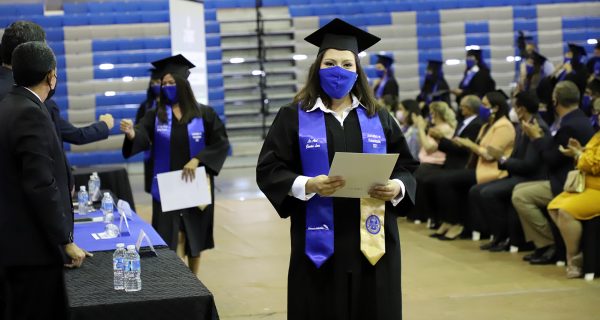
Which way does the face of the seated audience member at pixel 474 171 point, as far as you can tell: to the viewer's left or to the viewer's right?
to the viewer's left

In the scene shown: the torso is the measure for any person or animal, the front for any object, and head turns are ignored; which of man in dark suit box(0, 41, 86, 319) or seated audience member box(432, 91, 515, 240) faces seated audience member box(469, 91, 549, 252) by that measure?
the man in dark suit

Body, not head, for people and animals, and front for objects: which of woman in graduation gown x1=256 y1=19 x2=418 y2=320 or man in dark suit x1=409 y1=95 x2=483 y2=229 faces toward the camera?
the woman in graduation gown

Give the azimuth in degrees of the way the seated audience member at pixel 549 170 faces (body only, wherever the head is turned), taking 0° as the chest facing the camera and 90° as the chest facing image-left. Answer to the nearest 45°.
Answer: approximately 90°

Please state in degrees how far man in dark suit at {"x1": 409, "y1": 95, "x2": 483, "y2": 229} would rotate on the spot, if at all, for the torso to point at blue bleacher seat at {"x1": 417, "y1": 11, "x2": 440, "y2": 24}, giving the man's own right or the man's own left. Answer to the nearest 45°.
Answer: approximately 90° to the man's own right

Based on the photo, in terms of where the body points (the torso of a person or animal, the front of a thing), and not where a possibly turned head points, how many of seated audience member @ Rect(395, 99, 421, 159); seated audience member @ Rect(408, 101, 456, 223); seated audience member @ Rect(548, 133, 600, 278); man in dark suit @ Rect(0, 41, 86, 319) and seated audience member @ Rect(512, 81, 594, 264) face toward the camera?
0

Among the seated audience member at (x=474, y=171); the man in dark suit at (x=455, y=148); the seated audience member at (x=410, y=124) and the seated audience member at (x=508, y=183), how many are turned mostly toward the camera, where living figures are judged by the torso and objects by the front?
0

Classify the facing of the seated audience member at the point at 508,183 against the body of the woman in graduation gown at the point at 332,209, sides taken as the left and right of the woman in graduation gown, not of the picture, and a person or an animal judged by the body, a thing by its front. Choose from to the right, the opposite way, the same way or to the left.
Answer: to the right

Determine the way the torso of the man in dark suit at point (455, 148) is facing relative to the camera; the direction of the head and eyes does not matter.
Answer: to the viewer's left

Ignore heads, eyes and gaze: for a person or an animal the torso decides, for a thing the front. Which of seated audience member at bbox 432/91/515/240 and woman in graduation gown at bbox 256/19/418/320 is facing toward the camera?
the woman in graduation gown

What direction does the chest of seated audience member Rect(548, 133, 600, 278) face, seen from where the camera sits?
to the viewer's left

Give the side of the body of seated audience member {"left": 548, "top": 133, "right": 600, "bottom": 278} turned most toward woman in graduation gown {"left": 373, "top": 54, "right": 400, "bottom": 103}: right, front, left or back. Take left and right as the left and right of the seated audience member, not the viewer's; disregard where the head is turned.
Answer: right

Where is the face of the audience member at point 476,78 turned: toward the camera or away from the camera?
toward the camera

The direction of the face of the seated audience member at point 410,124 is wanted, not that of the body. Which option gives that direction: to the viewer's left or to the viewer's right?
to the viewer's left

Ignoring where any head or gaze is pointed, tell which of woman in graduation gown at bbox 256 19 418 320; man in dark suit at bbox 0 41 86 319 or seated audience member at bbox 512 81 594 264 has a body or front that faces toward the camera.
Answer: the woman in graduation gown

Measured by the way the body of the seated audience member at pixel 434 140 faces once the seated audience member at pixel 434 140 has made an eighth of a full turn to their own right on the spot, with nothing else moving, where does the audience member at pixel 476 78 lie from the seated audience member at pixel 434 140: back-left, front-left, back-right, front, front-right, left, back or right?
front-right

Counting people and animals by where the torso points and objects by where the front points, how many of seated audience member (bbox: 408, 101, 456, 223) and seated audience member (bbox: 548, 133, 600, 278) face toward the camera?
0

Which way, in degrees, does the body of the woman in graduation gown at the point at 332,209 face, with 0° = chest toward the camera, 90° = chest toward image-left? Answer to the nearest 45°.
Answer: approximately 0°
